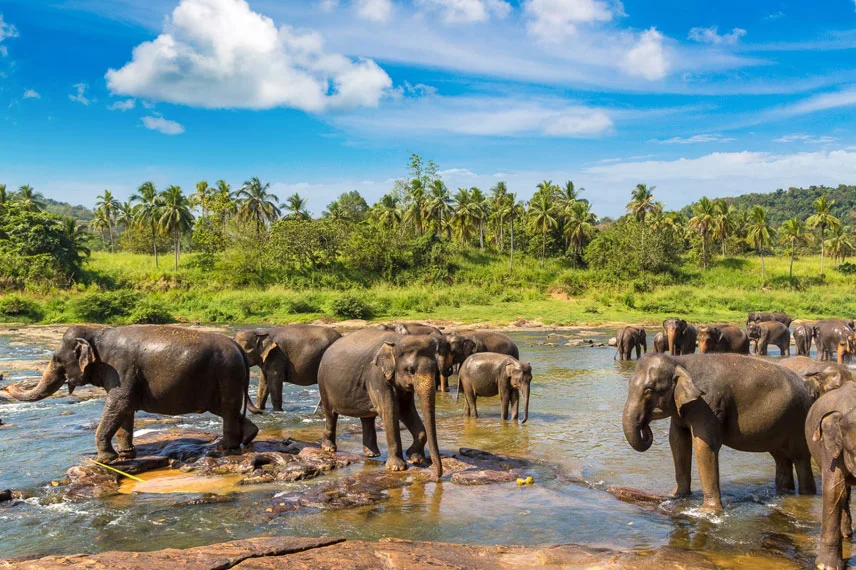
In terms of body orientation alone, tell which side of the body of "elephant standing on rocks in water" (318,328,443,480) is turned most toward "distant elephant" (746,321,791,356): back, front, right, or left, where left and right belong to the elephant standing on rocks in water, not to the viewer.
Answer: left

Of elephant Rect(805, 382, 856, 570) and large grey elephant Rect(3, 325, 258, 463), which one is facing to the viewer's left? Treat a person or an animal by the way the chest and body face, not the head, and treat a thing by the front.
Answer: the large grey elephant

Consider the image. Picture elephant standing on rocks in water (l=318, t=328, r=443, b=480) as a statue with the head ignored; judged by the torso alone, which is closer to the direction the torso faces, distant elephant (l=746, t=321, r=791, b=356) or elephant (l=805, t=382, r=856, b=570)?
the elephant

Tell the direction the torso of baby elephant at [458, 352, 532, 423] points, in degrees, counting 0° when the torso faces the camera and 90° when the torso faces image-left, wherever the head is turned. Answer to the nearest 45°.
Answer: approximately 315°

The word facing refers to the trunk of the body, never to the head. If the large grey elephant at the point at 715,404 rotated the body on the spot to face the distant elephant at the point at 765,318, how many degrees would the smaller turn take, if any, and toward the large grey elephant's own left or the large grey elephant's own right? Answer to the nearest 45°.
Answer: approximately 135° to the large grey elephant's own right

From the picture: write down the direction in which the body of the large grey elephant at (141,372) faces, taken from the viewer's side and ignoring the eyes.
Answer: to the viewer's left

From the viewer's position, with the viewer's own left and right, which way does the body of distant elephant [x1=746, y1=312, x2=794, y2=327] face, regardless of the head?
facing to the left of the viewer

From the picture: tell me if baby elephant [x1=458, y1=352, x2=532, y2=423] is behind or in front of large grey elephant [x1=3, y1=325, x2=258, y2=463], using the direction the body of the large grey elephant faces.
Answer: behind
